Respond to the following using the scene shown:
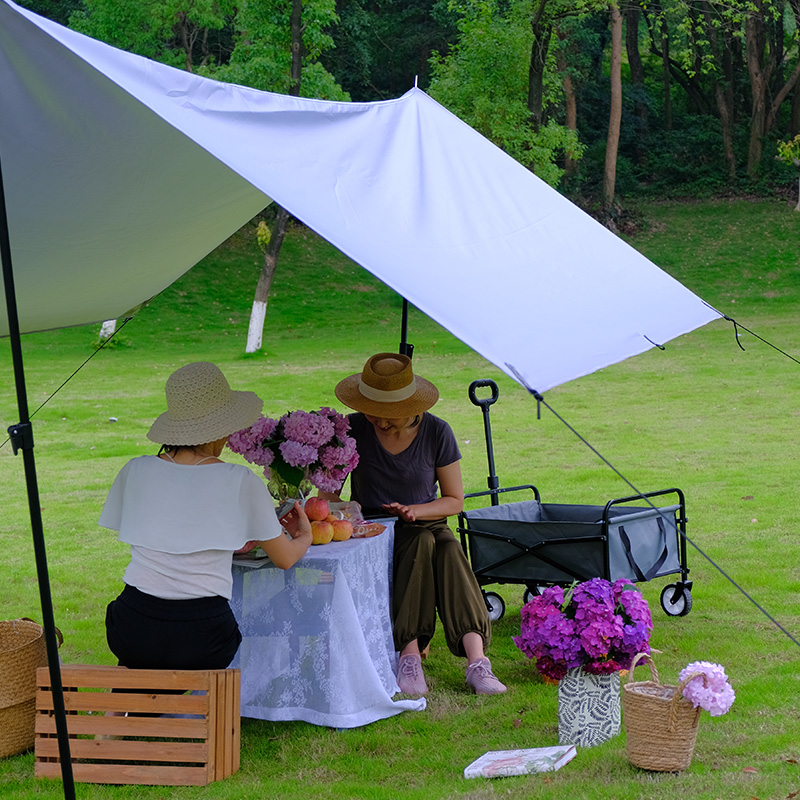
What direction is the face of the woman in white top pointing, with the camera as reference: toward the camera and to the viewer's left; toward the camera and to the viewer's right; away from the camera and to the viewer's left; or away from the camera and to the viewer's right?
away from the camera and to the viewer's right

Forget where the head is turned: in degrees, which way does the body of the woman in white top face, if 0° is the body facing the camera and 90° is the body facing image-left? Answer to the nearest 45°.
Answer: approximately 180°

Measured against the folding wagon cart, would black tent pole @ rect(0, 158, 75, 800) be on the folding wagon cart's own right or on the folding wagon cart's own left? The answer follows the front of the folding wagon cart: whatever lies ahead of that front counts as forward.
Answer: on the folding wagon cart's own left

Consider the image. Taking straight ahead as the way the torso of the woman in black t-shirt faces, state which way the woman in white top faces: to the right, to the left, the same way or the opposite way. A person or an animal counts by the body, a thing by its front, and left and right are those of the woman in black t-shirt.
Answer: the opposite way

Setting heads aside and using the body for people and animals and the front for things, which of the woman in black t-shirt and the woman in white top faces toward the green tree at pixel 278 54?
the woman in white top

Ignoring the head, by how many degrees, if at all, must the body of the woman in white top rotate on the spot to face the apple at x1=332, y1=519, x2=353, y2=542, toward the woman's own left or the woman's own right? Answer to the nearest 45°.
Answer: approximately 45° to the woman's own right

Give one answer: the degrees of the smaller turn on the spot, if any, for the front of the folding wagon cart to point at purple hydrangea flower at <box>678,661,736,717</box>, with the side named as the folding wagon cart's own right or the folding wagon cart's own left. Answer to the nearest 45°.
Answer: approximately 135° to the folding wagon cart's own left

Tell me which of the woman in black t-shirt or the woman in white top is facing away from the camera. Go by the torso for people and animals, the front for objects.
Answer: the woman in white top

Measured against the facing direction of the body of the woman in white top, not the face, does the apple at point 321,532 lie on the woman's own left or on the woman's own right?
on the woman's own right

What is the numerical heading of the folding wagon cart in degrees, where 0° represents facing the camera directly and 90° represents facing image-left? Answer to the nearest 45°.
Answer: approximately 135°

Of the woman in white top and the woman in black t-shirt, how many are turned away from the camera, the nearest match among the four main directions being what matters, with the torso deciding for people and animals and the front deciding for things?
1

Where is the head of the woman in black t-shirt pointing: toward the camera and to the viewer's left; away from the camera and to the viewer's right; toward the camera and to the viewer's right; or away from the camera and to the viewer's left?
toward the camera and to the viewer's left

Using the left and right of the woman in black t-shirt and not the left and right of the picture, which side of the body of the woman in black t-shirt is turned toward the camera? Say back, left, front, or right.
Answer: front

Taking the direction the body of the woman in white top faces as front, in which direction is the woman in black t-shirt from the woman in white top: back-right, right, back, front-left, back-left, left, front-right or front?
front-right
